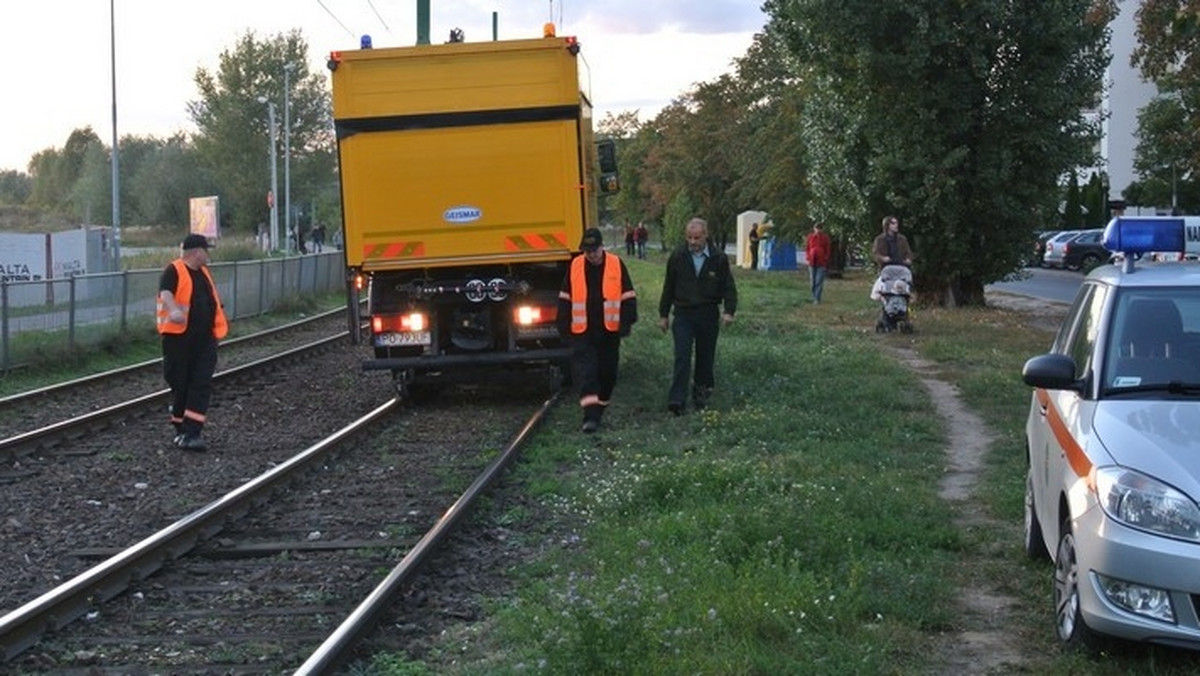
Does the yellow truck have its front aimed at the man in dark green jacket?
no

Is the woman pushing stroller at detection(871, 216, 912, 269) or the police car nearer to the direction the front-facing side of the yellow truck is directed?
the woman pushing stroller

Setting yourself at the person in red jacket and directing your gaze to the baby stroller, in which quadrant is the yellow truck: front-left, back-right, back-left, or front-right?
front-right

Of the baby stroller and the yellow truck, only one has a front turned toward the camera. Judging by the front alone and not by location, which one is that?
the baby stroller

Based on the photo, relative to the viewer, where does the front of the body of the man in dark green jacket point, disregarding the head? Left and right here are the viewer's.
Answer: facing the viewer

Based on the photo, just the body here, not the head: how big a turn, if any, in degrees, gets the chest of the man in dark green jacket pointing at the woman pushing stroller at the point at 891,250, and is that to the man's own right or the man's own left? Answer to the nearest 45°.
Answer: approximately 180°

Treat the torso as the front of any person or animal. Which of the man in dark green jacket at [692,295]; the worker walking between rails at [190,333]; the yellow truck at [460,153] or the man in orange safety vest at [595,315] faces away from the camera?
the yellow truck

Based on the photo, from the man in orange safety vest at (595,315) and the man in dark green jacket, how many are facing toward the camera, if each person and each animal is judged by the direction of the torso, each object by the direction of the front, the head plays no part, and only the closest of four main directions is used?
2

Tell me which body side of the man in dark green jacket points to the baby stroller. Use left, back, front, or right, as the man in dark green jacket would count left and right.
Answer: back

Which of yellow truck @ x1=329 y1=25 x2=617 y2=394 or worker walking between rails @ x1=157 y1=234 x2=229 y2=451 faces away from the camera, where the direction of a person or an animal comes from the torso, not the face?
the yellow truck

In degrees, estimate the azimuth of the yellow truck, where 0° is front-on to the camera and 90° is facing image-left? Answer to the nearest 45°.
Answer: approximately 180°

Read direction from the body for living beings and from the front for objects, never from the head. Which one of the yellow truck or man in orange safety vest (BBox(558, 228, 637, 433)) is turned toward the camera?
the man in orange safety vest

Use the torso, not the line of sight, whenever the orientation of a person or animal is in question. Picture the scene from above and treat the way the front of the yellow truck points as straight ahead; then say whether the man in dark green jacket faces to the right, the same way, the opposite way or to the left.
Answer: the opposite way

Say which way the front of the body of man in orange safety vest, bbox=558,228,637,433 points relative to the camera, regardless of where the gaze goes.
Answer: toward the camera

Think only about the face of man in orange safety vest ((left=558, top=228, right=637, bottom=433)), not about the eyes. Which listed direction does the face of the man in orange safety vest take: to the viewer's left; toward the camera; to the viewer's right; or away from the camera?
toward the camera

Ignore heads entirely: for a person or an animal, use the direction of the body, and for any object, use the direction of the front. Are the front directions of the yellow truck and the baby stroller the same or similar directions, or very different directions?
very different directions

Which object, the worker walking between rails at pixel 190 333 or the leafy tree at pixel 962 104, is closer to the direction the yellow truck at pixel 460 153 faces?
the leafy tree

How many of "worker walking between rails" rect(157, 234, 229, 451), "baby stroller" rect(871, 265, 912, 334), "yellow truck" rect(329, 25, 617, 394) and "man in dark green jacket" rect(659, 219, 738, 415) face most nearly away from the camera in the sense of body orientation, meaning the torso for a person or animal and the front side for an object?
1
